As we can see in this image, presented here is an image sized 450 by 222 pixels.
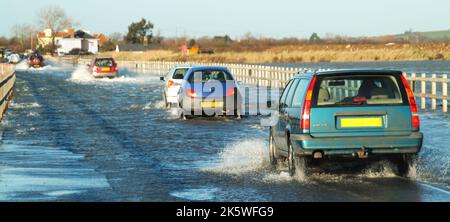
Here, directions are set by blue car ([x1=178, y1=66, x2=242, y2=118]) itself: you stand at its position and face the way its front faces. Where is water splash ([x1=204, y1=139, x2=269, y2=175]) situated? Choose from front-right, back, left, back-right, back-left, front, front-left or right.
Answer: back

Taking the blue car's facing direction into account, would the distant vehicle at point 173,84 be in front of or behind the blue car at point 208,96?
in front

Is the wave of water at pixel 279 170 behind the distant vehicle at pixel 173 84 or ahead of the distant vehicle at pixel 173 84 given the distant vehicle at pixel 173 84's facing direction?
behind

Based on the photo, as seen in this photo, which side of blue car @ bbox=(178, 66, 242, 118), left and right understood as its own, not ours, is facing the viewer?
back

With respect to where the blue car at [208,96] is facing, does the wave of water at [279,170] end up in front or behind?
behind

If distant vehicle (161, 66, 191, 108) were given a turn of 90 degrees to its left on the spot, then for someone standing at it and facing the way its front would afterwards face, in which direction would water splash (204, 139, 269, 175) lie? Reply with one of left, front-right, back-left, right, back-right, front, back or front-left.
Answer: left

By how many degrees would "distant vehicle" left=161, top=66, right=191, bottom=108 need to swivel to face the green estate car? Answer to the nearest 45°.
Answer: approximately 180°

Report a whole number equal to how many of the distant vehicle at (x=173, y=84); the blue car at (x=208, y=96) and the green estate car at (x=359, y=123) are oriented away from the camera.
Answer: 3

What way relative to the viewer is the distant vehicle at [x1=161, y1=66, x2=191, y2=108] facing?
away from the camera

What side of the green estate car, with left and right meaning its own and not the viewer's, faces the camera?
back

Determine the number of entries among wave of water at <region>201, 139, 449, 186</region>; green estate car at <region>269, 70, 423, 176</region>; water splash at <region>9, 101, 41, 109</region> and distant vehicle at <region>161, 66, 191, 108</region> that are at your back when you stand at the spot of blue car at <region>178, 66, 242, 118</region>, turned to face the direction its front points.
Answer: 2

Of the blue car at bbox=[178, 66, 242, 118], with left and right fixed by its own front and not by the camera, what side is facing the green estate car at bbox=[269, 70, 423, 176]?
back
